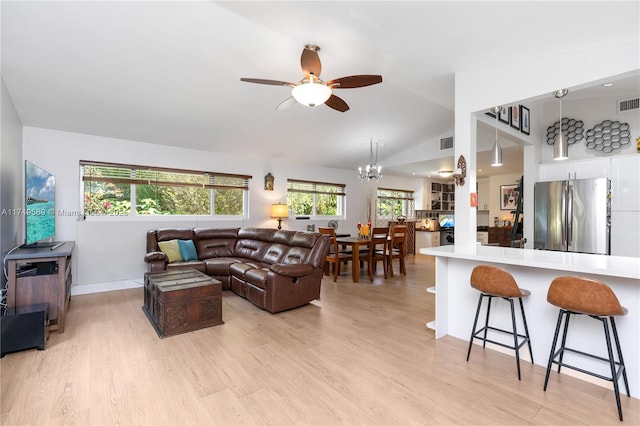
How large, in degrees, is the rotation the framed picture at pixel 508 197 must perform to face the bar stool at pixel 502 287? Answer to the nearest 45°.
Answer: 0° — it already faces it

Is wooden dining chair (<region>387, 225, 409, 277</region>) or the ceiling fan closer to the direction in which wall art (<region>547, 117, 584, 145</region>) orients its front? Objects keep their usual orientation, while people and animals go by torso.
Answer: the ceiling fan

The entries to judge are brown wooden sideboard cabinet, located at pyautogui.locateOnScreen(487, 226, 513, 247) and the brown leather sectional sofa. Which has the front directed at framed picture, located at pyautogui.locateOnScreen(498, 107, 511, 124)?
the brown wooden sideboard cabinet

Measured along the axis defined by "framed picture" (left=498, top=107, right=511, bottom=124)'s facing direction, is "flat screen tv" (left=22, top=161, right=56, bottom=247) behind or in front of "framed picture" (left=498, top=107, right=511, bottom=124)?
in front

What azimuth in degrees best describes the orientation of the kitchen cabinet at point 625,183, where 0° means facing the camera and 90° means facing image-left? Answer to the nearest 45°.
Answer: approximately 0°

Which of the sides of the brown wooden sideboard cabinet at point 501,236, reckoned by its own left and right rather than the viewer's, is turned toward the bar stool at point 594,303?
front
